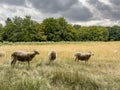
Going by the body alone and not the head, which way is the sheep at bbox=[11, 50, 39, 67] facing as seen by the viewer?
to the viewer's right
